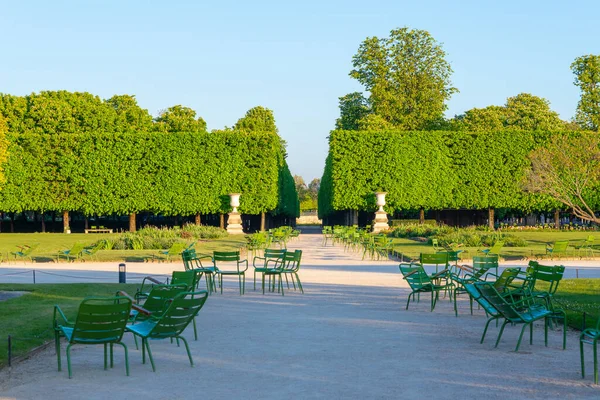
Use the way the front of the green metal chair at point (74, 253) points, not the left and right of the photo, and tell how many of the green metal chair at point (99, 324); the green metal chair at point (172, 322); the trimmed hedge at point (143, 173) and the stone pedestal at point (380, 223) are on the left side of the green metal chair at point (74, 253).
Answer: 2

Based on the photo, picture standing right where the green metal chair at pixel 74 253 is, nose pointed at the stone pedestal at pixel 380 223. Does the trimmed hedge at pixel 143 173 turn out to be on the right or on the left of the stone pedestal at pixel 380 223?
left
